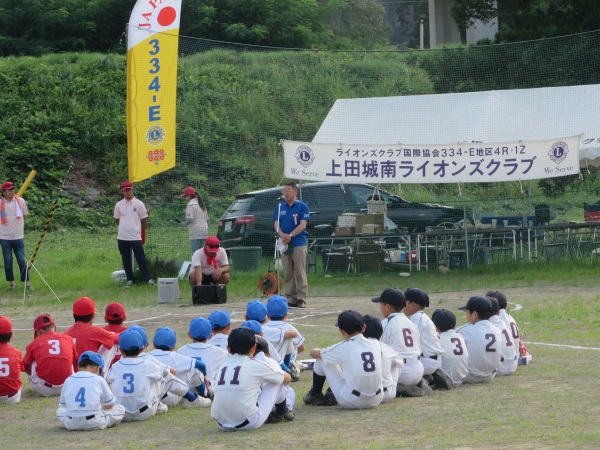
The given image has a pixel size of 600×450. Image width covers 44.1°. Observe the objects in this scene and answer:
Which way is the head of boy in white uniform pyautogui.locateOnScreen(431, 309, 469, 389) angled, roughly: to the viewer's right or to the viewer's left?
to the viewer's left

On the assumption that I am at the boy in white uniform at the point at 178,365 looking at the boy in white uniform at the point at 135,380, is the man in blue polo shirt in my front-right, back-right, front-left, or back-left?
back-right

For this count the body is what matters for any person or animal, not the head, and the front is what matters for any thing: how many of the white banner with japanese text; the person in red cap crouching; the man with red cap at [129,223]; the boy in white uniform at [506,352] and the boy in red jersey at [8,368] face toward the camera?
3

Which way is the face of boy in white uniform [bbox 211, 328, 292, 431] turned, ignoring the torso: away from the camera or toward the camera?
away from the camera

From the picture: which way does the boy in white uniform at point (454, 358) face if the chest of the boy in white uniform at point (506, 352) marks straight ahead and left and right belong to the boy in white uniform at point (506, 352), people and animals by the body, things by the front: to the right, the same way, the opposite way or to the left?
the same way

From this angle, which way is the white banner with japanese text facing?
toward the camera

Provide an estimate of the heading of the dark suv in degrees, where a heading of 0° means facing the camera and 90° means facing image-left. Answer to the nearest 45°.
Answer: approximately 225°

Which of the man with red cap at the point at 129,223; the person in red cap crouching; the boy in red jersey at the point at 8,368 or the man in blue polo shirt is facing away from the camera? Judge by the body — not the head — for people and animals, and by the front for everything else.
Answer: the boy in red jersey

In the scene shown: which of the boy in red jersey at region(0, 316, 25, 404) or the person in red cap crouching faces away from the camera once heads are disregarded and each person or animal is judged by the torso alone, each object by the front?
the boy in red jersey

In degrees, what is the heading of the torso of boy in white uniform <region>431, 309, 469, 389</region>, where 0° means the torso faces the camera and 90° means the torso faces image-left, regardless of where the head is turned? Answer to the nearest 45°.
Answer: approximately 135°

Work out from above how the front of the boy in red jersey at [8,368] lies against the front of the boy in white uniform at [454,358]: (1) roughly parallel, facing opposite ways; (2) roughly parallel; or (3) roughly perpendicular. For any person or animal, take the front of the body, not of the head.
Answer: roughly parallel

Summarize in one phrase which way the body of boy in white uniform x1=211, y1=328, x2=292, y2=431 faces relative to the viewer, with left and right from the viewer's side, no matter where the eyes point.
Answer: facing away from the viewer and to the right of the viewer

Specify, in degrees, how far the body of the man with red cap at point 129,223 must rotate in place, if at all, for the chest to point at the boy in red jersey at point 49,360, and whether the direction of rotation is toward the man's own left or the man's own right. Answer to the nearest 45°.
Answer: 0° — they already face them

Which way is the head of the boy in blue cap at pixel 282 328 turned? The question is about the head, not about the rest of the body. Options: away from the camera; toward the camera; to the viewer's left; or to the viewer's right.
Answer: away from the camera

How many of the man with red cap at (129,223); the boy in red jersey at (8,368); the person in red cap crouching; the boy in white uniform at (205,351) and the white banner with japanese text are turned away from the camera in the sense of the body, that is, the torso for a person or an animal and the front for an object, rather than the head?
2

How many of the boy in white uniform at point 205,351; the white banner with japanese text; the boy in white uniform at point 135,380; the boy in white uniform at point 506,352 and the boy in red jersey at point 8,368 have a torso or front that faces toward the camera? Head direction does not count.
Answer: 1

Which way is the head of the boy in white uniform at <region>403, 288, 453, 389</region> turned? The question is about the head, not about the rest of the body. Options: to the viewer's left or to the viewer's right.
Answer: to the viewer's left

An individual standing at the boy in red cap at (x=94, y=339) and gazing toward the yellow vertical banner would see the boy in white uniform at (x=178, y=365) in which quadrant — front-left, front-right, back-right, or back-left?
back-right

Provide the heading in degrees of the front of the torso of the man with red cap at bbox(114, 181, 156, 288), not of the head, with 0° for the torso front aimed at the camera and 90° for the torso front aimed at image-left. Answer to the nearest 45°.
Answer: approximately 0°

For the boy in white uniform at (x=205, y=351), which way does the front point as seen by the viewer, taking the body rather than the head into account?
away from the camera
